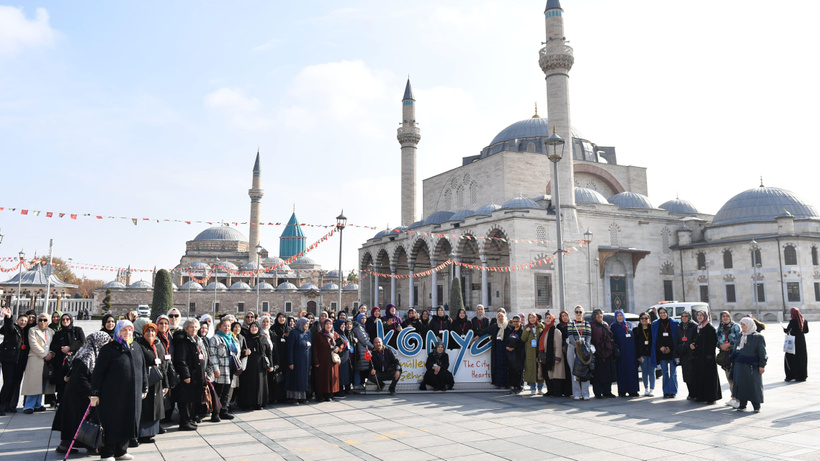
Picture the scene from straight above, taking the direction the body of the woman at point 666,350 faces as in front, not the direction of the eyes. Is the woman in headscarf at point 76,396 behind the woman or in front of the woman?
in front

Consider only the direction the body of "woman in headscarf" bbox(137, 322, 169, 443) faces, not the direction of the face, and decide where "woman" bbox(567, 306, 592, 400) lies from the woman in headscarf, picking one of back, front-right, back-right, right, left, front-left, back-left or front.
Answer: left

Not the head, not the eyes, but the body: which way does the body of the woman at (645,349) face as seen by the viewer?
toward the camera

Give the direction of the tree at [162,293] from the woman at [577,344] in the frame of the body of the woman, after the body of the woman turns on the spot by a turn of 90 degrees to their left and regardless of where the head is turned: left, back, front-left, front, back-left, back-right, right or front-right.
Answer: back-left

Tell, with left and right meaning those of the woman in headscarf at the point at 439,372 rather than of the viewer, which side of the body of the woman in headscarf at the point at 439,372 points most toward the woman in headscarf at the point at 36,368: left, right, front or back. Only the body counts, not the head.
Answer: right

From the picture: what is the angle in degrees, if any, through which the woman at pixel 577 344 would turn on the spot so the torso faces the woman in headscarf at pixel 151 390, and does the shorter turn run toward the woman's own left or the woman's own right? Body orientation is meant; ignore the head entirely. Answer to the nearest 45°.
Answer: approximately 45° to the woman's own right

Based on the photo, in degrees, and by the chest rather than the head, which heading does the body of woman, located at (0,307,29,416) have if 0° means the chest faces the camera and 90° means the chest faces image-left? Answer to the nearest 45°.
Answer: approximately 315°

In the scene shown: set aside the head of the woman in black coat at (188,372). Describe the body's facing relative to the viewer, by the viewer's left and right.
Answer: facing the viewer and to the right of the viewer

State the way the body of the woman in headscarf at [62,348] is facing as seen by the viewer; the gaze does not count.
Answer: toward the camera

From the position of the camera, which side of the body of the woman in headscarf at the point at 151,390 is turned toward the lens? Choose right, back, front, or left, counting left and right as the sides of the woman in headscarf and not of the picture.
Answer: front

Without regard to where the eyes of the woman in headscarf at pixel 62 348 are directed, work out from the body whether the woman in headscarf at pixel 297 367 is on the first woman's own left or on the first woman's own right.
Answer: on the first woman's own left
